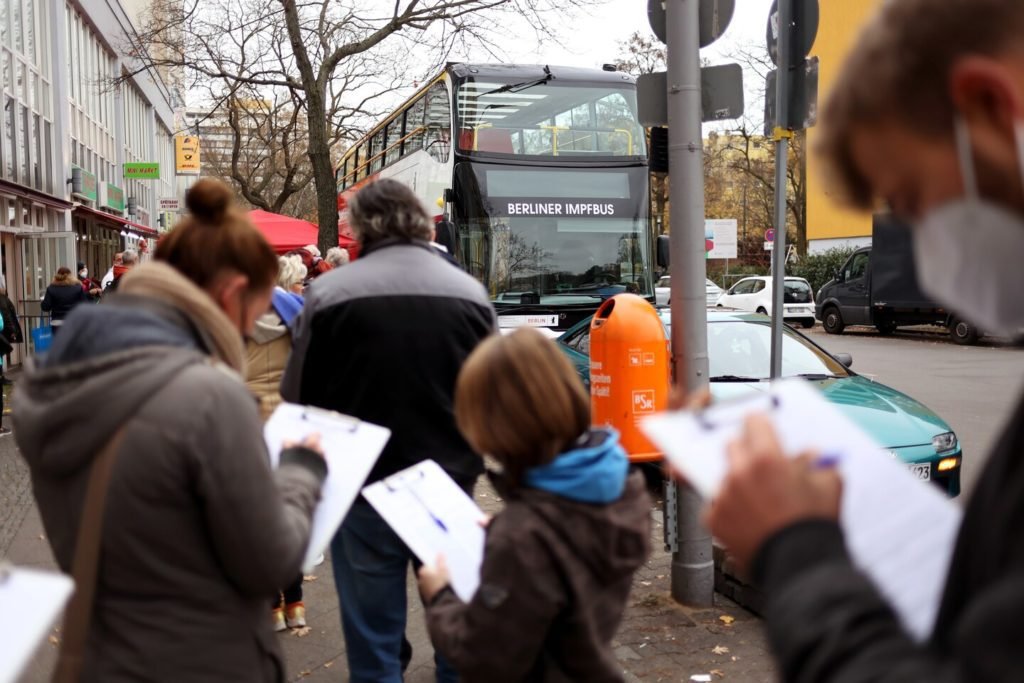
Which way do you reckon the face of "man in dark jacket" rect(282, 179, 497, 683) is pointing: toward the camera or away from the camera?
away from the camera

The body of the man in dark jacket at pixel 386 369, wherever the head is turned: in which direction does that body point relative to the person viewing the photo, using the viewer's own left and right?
facing away from the viewer

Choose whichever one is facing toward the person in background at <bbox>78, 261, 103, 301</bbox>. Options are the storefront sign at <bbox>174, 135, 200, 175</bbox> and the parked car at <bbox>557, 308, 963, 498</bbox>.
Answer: the storefront sign

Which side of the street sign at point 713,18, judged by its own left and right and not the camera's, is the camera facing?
back

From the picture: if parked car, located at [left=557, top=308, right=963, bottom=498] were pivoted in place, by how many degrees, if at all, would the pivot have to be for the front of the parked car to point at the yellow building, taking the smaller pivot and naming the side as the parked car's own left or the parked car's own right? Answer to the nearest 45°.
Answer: approximately 135° to the parked car's own left

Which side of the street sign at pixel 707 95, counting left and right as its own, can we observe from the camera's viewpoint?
back

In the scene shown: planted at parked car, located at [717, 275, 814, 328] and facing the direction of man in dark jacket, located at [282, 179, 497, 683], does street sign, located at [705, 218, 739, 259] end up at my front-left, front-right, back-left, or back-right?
back-right

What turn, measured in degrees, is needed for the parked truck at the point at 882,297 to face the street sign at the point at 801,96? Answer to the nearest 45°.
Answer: approximately 90° to its left

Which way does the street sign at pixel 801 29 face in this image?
away from the camera
